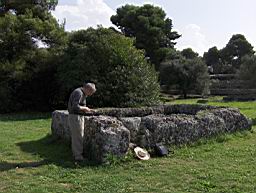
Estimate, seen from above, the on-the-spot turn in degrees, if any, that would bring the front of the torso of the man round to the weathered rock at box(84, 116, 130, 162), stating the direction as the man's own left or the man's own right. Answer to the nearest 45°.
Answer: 0° — they already face it

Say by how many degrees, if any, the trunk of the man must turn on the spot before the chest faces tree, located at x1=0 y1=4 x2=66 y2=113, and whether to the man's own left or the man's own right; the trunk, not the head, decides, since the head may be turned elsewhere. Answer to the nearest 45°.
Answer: approximately 90° to the man's own left

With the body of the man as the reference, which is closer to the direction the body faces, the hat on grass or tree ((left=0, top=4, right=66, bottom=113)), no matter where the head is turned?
the hat on grass

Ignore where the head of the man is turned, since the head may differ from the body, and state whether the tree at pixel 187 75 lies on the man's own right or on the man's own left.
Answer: on the man's own left

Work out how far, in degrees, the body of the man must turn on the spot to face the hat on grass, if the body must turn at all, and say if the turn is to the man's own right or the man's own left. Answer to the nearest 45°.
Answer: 0° — they already face it

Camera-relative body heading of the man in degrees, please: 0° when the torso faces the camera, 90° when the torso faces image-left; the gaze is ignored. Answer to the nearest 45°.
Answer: approximately 270°

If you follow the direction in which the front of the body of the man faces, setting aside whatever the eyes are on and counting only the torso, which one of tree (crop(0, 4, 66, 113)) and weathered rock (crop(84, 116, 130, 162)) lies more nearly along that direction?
the weathered rock

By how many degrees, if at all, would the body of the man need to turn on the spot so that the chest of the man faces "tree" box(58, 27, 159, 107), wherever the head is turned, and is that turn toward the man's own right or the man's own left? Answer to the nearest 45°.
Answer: approximately 90° to the man's own left

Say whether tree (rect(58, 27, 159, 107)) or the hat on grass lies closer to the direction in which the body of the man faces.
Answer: the hat on grass

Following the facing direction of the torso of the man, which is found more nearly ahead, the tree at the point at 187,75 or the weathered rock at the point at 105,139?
the weathered rock
